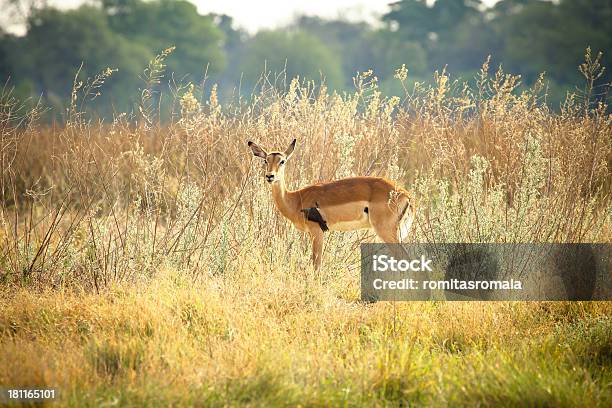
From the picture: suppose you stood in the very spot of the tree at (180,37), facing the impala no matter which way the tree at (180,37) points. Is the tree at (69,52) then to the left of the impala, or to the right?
right

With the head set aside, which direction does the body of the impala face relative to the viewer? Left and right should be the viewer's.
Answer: facing to the left of the viewer

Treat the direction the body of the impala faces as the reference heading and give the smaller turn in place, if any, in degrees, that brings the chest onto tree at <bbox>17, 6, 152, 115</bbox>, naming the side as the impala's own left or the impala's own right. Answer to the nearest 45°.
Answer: approximately 90° to the impala's own right

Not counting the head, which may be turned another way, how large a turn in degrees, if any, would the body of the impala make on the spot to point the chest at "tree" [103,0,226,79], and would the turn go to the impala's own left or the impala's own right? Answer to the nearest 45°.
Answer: approximately 90° to the impala's own right
